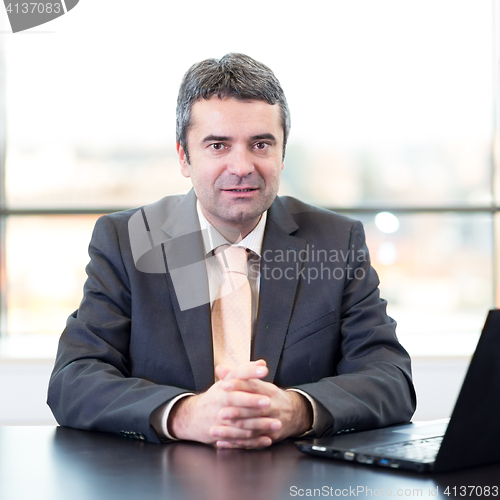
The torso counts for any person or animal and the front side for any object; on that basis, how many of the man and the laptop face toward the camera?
1

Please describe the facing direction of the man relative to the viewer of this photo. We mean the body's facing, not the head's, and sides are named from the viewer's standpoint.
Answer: facing the viewer

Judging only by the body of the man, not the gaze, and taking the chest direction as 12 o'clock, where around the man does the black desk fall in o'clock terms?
The black desk is roughly at 12 o'clock from the man.

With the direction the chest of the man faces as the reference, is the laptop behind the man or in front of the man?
in front
